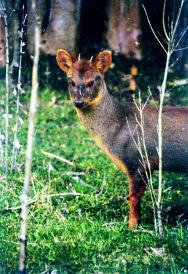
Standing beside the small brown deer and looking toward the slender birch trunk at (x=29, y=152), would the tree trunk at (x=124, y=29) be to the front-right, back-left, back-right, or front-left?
back-right

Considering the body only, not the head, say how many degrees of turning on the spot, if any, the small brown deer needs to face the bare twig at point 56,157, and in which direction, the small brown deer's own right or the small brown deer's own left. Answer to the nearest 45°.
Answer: approximately 45° to the small brown deer's own right

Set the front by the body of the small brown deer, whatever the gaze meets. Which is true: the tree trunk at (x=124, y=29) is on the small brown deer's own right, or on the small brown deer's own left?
on the small brown deer's own right

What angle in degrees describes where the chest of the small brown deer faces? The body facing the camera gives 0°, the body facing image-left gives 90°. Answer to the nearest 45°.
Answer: approximately 90°
